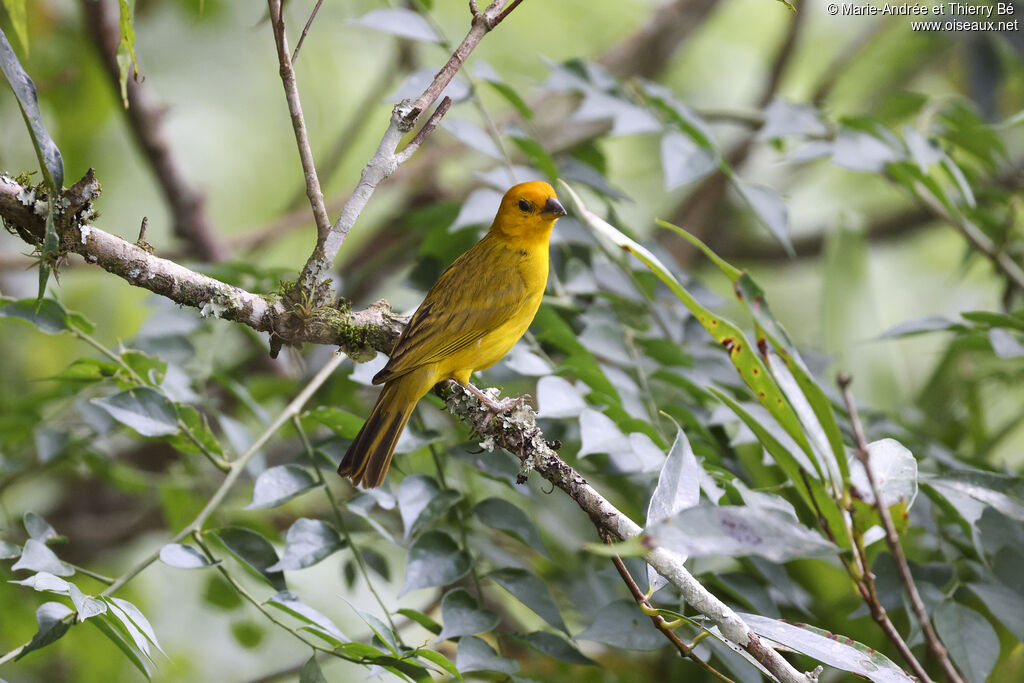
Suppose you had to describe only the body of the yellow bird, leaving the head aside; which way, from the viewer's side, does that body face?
to the viewer's right

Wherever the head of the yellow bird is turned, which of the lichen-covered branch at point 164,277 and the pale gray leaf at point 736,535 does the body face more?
the pale gray leaf

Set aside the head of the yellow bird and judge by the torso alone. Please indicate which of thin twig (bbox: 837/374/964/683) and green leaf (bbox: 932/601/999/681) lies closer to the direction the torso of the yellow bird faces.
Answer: the green leaf

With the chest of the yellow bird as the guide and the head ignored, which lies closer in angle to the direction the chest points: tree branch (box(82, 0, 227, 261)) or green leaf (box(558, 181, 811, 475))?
the green leaf

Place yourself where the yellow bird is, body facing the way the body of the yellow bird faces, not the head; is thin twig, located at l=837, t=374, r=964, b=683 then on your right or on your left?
on your right
